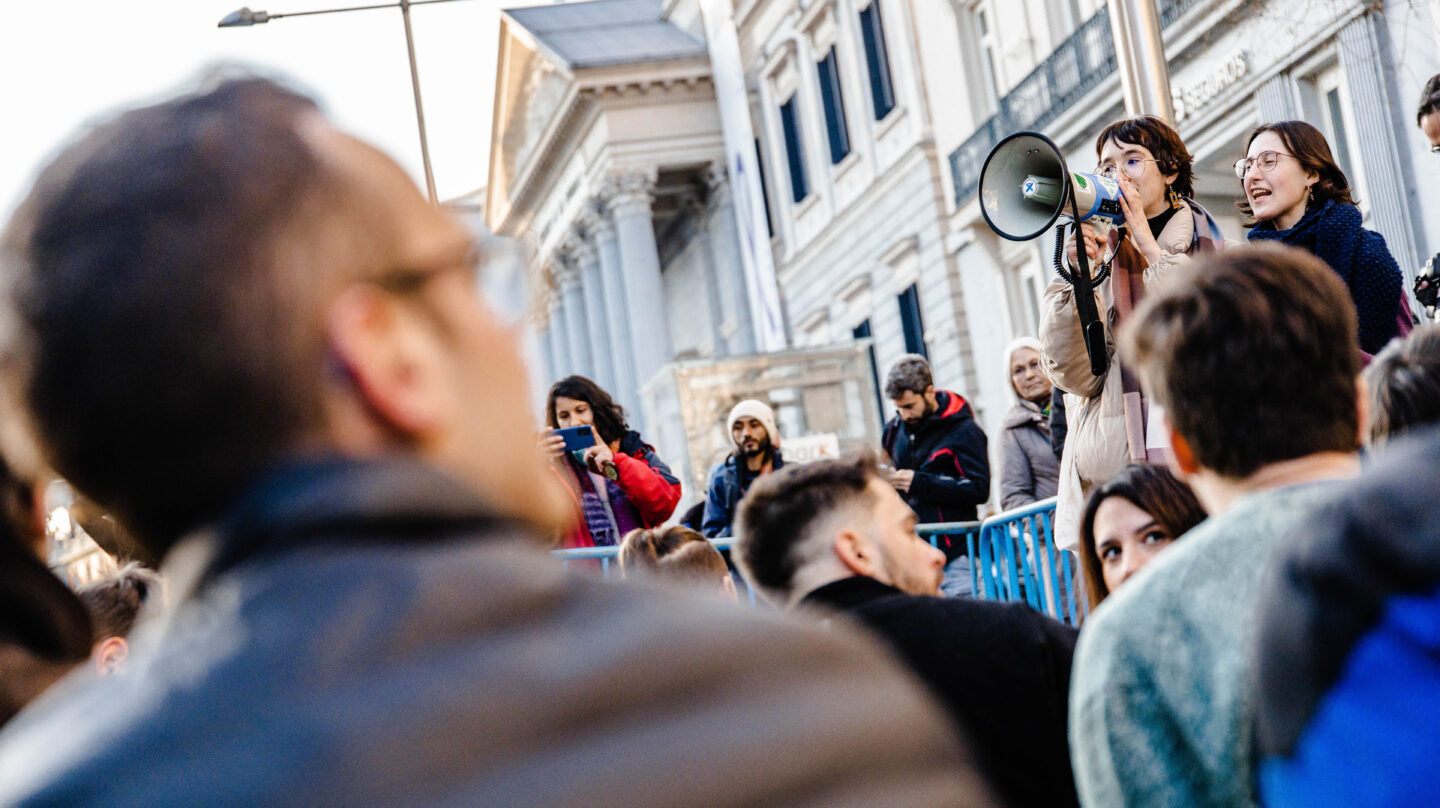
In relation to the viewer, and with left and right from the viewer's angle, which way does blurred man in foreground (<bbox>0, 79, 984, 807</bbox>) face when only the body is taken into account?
facing away from the viewer and to the right of the viewer

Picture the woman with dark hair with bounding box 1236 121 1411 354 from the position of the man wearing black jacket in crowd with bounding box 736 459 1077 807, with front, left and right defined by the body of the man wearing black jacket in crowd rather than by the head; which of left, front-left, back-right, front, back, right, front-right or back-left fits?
front

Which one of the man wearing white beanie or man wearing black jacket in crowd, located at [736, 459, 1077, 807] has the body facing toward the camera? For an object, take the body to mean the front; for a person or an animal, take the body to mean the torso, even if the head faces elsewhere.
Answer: the man wearing white beanie

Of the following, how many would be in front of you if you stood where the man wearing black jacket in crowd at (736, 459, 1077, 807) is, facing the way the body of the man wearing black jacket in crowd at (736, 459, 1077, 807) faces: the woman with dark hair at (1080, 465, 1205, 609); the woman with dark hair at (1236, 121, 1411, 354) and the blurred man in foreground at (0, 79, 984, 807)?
2

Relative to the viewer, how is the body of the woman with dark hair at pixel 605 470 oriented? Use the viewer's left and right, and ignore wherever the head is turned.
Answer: facing the viewer and to the left of the viewer

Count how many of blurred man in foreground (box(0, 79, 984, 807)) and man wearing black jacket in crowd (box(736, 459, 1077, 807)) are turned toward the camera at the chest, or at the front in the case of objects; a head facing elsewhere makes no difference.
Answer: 0

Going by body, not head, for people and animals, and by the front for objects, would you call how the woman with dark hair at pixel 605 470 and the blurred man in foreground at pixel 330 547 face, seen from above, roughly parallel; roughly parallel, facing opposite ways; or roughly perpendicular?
roughly parallel, facing opposite ways

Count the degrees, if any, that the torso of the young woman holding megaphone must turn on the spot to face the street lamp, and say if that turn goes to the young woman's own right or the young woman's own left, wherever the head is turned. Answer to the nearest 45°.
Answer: approximately 90° to the young woman's own right

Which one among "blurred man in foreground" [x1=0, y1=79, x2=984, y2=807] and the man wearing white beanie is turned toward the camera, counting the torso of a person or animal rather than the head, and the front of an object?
the man wearing white beanie

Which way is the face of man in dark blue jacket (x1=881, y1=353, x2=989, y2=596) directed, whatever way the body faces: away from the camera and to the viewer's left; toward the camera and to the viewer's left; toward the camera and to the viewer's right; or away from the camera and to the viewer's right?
toward the camera and to the viewer's left

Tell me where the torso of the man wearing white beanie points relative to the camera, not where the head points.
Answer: toward the camera
